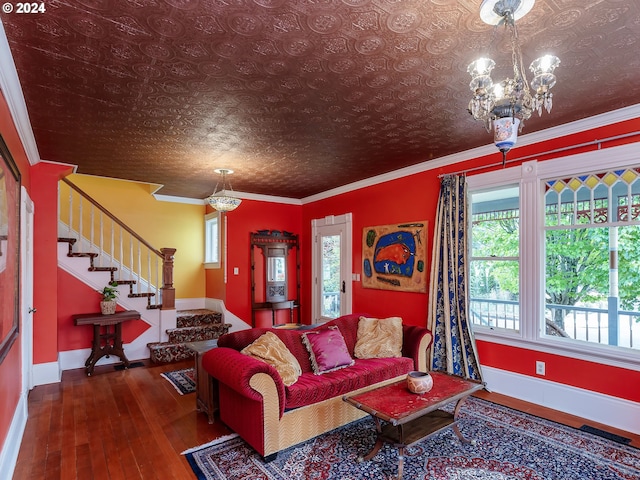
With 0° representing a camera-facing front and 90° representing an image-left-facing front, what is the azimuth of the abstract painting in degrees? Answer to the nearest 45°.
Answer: approximately 45°

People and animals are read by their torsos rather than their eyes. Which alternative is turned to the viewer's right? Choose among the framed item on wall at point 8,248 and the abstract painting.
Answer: the framed item on wall

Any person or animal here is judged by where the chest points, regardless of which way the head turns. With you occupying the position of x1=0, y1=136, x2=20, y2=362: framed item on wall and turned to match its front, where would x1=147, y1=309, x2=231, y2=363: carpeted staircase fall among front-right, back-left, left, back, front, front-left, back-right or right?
front-left

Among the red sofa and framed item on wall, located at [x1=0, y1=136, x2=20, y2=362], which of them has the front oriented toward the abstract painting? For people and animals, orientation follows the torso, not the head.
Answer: the framed item on wall

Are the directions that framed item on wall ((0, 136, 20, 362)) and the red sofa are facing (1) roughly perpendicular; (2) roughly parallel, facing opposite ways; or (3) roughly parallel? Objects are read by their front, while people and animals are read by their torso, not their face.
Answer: roughly perpendicular

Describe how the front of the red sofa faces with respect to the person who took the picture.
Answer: facing the viewer and to the right of the viewer

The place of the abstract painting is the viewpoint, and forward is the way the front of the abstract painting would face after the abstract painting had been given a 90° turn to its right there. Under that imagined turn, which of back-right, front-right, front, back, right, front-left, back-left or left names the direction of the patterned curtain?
back

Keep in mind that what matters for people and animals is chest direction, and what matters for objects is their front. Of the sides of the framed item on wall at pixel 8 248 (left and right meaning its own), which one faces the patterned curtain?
front

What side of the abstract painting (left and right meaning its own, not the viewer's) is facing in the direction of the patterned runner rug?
front

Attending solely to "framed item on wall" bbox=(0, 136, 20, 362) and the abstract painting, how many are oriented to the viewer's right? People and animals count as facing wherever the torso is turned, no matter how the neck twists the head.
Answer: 1

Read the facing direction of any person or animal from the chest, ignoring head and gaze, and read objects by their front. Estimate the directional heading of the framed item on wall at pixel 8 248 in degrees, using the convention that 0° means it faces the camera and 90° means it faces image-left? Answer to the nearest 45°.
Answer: approximately 270°

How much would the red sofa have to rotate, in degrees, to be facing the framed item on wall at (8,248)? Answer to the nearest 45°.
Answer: approximately 135° to its right

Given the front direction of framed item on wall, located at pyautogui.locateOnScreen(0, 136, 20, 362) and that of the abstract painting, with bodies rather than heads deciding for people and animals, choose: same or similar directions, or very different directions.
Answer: very different directions

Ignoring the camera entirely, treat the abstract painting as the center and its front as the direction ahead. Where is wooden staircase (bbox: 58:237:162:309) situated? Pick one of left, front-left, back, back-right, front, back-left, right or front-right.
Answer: front-right

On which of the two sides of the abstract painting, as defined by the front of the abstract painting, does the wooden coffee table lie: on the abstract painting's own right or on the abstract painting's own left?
on the abstract painting's own left

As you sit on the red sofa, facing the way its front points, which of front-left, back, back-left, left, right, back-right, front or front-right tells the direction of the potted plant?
back
